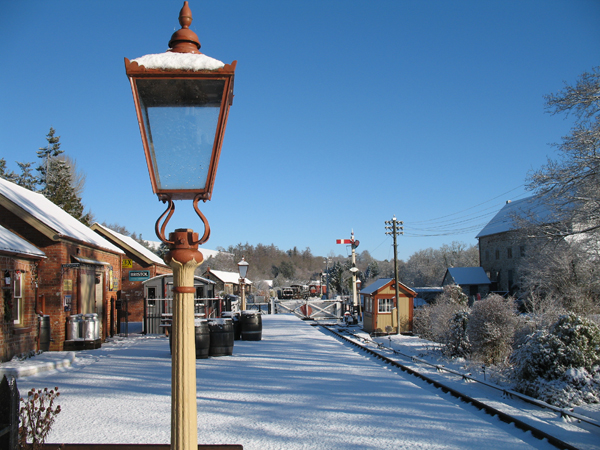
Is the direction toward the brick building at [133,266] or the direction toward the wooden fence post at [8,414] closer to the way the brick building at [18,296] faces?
the wooden fence post

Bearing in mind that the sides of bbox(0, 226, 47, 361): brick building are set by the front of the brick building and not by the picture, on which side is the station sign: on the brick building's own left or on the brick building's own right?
on the brick building's own left

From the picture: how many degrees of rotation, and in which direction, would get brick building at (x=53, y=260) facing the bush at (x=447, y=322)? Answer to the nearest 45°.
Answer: approximately 45° to its left

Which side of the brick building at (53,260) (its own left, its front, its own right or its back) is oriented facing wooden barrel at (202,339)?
front

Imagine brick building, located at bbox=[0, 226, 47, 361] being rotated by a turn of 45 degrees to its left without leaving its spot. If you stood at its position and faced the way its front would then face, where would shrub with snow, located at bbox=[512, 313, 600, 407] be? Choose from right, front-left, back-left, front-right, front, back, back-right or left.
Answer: front-right

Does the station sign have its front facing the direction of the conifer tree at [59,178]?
no

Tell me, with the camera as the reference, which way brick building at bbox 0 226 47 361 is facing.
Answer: facing the viewer and to the right of the viewer

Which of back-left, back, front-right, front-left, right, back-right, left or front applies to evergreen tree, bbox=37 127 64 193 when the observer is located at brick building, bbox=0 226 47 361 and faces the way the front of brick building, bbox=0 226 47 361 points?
back-left

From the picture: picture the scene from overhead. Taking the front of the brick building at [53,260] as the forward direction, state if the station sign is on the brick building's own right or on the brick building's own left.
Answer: on the brick building's own left

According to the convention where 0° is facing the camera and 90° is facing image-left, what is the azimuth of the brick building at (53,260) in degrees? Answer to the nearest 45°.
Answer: approximately 315°
